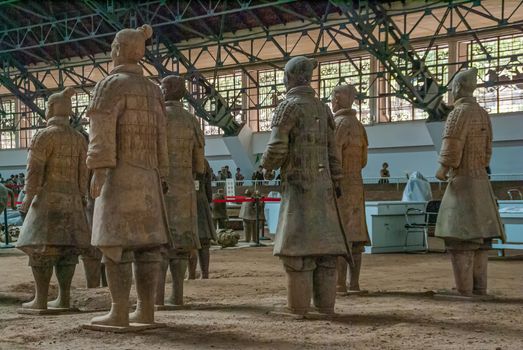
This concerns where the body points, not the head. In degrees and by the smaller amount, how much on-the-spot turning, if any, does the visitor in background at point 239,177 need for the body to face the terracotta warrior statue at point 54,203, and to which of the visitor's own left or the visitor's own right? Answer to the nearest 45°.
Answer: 0° — they already face it

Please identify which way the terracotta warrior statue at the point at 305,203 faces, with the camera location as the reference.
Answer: facing away from the viewer and to the left of the viewer

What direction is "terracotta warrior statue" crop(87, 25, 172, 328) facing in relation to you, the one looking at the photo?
facing away from the viewer and to the left of the viewer

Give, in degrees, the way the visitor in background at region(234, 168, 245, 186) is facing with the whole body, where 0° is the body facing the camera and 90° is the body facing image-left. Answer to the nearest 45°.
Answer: approximately 0°

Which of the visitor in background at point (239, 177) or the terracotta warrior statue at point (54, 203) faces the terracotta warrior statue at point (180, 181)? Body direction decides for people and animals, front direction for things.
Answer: the visitor in background

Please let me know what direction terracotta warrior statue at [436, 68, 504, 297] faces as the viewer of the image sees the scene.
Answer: facing away from the viewer and to the left of the viewer

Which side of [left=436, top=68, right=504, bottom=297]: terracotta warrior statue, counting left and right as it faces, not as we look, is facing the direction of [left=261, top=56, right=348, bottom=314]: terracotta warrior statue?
left

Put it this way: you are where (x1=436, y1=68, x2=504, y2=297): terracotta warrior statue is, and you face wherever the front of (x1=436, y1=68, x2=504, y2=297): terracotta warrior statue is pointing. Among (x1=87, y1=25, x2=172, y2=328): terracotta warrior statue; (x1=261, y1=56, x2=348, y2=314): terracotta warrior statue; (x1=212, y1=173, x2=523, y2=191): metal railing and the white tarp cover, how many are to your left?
2
